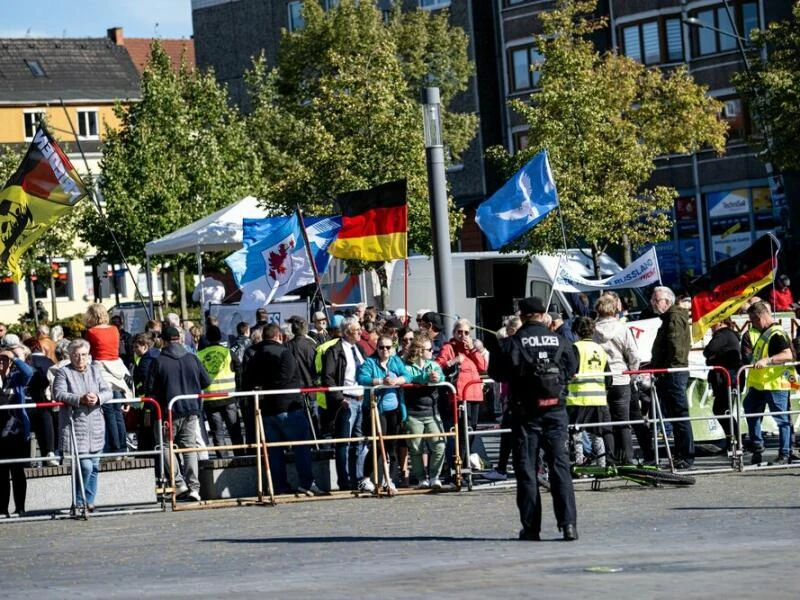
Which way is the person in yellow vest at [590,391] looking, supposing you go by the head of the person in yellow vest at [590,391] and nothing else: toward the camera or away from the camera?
away from the camera

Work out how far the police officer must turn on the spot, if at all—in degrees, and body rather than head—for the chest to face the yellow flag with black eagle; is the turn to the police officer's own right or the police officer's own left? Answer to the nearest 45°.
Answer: approximately 45° to the police officer's own left

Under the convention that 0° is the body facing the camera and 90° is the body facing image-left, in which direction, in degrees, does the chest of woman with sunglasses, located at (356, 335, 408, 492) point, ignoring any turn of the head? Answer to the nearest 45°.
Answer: approximately 0°

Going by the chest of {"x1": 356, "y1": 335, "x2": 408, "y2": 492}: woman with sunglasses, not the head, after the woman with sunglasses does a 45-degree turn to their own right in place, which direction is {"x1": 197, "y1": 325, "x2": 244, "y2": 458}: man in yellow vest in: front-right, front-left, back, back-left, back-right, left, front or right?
right

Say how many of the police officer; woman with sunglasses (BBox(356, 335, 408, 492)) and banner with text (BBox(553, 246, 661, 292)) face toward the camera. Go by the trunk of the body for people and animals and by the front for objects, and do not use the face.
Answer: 2

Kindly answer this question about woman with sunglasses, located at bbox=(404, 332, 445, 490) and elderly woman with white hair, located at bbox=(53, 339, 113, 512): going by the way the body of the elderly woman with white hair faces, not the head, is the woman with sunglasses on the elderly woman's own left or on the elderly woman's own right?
on the elderly woman's own left

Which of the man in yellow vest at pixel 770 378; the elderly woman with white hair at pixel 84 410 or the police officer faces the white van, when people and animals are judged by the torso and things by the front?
the police officer

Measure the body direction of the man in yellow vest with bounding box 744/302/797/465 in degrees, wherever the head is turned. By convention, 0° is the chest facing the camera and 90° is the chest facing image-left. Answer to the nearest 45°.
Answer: approximately 45°

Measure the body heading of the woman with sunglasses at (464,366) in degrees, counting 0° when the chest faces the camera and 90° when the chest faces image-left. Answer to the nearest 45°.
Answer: approximately 0°
